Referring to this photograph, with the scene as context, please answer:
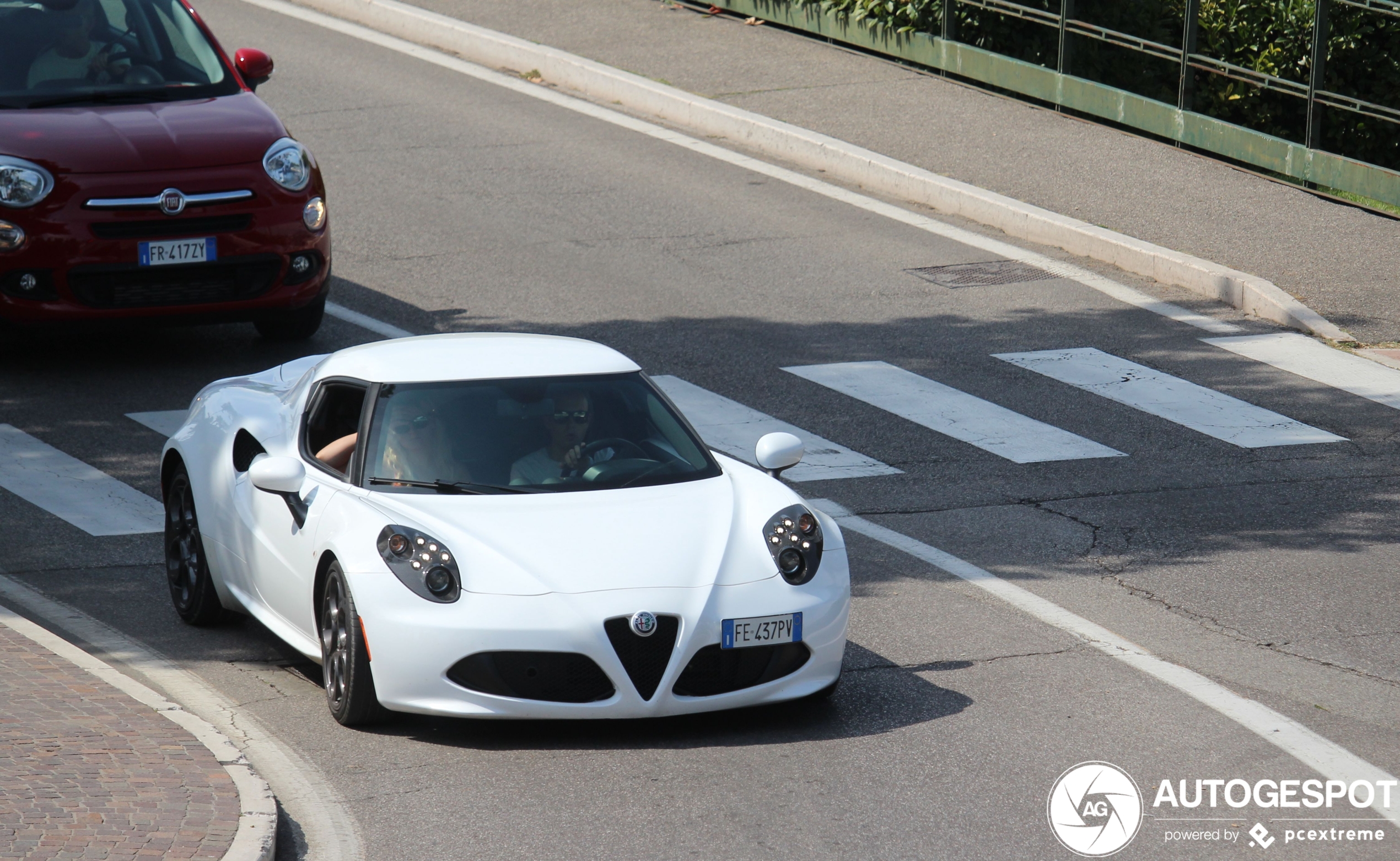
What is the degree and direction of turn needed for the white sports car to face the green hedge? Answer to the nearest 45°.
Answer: approximately 90° to its left

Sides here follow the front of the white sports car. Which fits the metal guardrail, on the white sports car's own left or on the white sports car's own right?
on the white sports car's own left

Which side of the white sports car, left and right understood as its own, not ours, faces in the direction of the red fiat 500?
back

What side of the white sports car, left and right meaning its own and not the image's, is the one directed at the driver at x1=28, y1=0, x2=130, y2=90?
back

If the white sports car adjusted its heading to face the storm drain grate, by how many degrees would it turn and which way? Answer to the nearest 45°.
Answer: approximately 90° to its left
